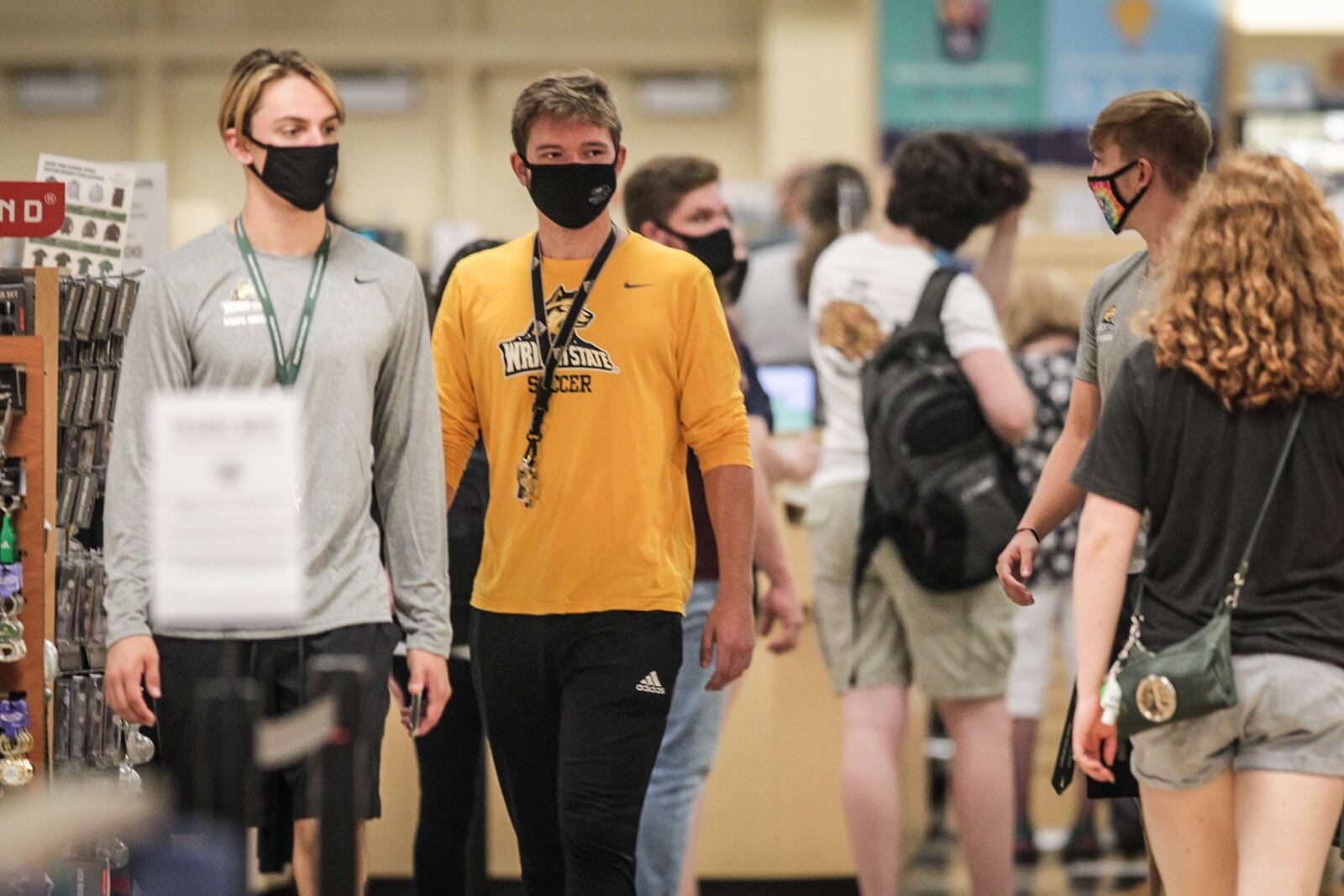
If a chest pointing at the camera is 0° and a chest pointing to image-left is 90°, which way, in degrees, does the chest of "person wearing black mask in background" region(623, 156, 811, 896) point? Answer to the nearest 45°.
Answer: approximately 315°

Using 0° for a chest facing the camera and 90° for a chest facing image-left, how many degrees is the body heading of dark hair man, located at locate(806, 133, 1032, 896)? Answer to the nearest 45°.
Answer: approximately 225°

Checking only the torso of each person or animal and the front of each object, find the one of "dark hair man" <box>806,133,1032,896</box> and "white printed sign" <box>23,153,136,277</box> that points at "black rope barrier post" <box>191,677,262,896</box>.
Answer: the white printed sign

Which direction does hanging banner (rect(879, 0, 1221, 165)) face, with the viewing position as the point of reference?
facing the viewer

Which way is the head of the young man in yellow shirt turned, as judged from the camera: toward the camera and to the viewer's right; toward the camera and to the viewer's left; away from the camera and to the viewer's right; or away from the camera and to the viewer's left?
toward the camera and to the viewer's right

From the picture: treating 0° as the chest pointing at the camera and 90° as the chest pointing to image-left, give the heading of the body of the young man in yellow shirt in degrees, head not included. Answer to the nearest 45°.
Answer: approximately 0°

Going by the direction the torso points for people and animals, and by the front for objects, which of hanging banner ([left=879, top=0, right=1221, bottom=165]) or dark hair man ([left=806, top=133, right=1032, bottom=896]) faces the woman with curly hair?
the hanging banner

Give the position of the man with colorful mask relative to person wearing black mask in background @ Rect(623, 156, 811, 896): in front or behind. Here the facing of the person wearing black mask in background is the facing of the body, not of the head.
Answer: in front

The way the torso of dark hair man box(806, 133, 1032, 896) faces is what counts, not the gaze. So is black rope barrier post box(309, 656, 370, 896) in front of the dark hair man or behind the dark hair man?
behind

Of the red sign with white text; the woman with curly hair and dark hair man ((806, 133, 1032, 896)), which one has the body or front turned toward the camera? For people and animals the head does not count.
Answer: the red sign with white text

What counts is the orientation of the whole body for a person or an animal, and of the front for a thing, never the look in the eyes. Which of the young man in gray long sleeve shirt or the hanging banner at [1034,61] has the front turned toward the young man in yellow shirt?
the hanging banner

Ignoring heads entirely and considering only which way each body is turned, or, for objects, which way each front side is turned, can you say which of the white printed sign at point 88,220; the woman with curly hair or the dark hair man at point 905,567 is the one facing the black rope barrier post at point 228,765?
the white printed sign

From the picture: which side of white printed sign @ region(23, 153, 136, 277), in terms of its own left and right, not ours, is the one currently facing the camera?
front

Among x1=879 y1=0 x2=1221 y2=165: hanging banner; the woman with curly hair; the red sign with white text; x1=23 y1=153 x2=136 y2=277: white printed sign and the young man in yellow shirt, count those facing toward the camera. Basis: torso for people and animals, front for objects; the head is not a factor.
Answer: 4

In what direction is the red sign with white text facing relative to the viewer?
toward the camera

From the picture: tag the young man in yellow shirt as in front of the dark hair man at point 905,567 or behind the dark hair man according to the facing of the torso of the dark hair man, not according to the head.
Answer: behind

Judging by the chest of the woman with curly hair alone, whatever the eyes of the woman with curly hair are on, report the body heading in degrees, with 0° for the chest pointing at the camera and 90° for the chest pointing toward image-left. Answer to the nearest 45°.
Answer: approximately 180°

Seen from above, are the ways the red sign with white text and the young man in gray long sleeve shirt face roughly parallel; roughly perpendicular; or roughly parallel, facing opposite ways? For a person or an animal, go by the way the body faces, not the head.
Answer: roughly parallel
